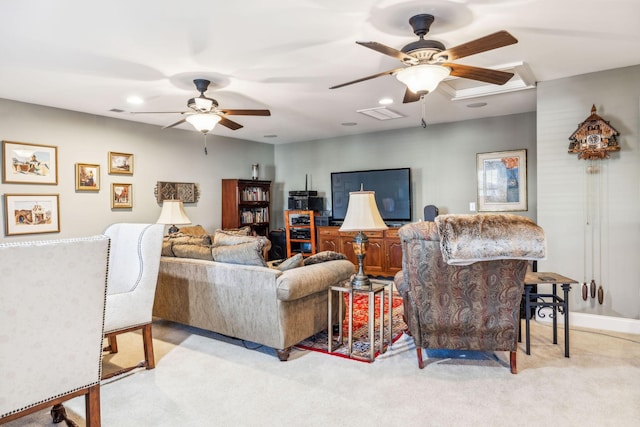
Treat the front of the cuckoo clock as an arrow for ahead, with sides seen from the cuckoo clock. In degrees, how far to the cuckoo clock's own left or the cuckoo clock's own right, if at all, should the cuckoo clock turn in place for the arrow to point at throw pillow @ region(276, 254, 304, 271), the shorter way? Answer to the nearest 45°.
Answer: approximately 45° to the cuckoo clock's own right

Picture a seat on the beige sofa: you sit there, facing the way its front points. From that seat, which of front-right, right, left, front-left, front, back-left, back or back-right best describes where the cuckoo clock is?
front-right

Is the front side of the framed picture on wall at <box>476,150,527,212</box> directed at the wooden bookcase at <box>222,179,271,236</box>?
no

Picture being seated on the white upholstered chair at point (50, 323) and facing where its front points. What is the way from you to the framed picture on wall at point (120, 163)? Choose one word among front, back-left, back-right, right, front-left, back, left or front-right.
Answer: front-right

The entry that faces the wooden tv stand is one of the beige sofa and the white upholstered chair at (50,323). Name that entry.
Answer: the beige sofa

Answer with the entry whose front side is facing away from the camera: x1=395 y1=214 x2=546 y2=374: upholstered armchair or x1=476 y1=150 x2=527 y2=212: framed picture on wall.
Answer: the upholstered armchair

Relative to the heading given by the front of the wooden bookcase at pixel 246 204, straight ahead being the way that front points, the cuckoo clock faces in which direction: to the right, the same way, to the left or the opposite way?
to the right

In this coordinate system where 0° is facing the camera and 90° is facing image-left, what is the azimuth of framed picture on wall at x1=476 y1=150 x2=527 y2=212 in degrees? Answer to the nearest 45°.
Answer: approximately 0°

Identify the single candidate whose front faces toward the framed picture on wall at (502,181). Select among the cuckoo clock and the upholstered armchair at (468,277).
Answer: the upholstered armchair

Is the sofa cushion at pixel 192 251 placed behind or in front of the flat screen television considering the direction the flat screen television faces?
in front

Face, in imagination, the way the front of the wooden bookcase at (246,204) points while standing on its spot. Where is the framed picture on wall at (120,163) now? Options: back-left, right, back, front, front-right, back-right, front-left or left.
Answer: right

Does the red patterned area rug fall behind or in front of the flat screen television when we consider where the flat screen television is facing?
in front

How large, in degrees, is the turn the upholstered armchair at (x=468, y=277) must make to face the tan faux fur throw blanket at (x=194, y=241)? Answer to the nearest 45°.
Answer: approximately 90° to its left

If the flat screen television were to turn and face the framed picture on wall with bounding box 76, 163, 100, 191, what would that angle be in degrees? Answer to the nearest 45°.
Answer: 0° — it already faces it

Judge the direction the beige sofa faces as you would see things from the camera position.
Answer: facing away from the viewer and to the right of the viewer

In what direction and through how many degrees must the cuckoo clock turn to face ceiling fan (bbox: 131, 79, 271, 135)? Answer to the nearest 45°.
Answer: approximately 45° to its right

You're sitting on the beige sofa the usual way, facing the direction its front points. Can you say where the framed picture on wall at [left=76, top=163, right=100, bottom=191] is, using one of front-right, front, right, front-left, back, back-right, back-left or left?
left

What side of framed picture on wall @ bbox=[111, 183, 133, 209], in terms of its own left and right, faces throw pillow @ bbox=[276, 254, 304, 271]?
front

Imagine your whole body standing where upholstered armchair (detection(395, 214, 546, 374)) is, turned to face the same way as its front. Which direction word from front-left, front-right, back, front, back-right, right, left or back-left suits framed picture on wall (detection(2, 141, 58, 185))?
left

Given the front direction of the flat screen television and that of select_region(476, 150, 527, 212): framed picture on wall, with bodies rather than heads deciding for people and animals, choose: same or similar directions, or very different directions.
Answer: same or similar directions
